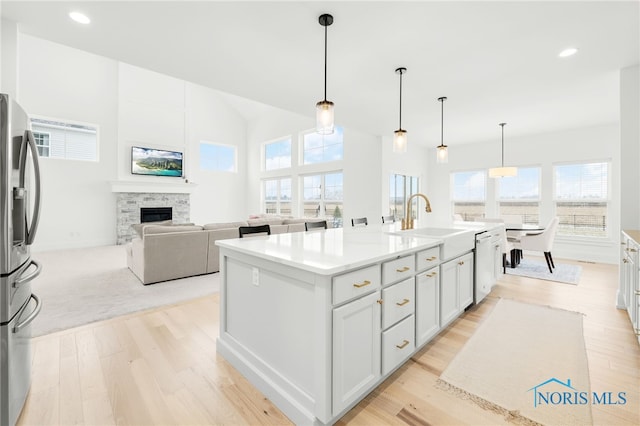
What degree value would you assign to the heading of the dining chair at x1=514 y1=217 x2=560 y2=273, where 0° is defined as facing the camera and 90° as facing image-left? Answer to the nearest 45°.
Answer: approximately 90°

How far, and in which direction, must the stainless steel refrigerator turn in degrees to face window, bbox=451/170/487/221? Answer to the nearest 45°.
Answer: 0° — it already faces it

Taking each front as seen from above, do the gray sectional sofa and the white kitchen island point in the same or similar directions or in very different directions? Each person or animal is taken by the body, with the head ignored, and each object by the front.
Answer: very different directions

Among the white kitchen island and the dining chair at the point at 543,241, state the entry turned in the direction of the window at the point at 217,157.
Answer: the dining chair

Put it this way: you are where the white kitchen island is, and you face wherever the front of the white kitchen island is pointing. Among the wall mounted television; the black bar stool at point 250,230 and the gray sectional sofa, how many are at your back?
3

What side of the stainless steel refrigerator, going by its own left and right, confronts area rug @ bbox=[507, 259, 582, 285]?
front

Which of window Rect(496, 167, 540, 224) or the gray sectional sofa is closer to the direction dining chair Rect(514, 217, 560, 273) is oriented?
the gray sectional sofa

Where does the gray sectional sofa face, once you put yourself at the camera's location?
facing away from the viewer and to the left of the viewer

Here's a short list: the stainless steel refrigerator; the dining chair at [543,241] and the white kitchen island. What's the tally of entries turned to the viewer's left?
1

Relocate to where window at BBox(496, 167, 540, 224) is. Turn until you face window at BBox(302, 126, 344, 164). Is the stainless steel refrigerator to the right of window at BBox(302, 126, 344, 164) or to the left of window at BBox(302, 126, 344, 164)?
left

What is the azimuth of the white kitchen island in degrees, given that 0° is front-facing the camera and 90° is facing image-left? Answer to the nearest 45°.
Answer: approximately 315°

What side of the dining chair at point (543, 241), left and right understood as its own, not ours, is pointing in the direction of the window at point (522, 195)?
right

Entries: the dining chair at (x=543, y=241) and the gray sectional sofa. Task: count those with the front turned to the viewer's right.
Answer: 0

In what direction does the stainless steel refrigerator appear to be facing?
to the viewer's right

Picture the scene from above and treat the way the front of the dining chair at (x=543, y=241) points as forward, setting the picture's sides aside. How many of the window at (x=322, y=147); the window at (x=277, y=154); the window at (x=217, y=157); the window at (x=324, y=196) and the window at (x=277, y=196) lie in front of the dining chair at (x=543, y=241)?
5

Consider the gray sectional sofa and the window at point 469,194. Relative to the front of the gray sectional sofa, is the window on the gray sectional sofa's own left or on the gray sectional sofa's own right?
on the gray sectional sofa's own right

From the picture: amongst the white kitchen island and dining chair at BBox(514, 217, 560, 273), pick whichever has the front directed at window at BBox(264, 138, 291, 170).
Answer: the dining chair
